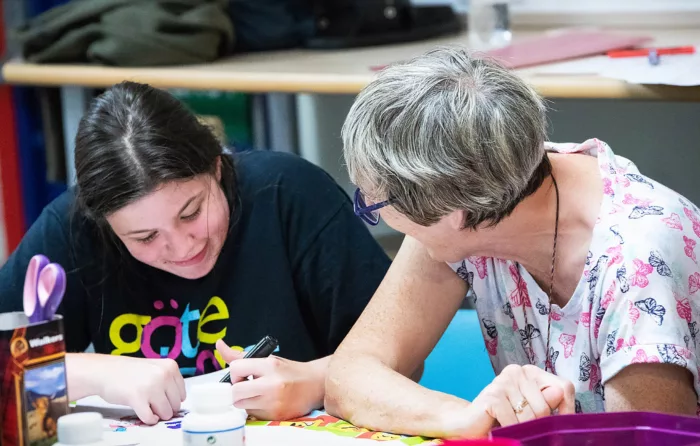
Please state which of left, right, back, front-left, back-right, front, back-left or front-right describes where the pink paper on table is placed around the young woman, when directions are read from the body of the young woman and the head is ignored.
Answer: back-left

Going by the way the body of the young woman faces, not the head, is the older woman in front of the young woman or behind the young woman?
in front

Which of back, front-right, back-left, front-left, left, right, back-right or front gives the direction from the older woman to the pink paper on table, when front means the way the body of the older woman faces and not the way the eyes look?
back-right

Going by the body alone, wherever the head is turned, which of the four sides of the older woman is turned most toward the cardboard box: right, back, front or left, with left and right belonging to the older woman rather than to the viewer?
front

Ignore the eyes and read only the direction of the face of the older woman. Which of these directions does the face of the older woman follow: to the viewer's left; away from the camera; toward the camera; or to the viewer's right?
to the viewer's left

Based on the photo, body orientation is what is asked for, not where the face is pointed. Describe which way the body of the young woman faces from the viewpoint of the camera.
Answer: toward the camera

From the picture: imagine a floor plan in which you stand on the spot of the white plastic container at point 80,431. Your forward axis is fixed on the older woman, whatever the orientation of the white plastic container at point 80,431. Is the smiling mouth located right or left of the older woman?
left

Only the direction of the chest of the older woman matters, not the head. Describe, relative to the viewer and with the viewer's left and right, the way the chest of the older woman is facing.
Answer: facing the viewer and to the left of the viewer

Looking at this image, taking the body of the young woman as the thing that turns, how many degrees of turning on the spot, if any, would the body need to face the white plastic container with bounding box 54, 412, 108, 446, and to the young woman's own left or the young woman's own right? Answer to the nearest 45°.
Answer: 0° — they already face it

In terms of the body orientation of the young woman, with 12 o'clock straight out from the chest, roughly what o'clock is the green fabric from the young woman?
The green fabric is roughly at 6 o'clock from the young woman.

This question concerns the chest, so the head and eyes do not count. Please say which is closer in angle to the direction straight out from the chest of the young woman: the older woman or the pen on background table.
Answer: the older woman

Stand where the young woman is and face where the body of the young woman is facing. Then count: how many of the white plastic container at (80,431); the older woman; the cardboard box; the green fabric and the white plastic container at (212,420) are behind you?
1

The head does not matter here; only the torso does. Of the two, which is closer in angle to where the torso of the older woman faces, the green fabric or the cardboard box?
the cardboard box

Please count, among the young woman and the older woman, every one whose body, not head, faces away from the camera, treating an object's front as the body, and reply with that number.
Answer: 0
